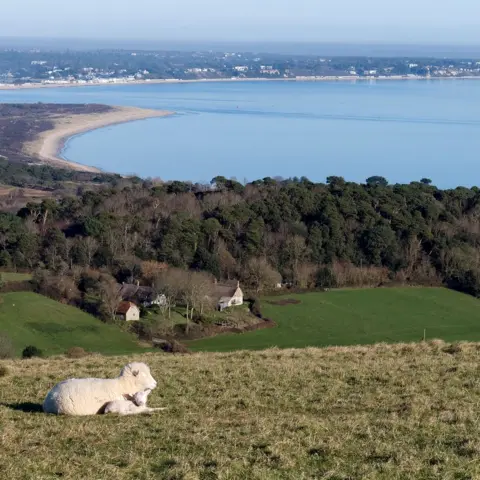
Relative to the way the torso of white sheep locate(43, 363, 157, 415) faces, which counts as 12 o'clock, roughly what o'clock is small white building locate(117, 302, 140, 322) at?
The small white building is roughly at 9 o'clock from the white sheep.

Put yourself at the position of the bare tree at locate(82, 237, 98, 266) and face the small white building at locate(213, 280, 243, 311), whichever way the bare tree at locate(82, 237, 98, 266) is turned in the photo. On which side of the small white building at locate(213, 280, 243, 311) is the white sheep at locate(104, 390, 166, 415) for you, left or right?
right

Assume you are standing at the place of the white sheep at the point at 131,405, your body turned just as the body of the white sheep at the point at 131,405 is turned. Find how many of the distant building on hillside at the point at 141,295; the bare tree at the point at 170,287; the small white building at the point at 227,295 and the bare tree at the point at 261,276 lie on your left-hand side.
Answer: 4

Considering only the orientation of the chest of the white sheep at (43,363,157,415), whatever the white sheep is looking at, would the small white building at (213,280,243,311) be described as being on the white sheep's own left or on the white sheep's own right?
on the white sheep's own left

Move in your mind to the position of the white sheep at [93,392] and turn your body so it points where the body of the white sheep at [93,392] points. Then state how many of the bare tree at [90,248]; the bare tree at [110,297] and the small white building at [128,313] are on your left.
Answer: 3

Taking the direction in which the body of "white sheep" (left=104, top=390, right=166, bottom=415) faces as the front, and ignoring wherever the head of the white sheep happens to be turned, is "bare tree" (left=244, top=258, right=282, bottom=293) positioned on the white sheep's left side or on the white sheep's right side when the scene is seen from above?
on the white sheep's left side

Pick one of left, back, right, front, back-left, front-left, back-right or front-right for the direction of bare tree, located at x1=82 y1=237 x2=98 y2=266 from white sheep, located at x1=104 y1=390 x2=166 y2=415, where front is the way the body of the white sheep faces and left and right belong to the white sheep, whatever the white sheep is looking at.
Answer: left

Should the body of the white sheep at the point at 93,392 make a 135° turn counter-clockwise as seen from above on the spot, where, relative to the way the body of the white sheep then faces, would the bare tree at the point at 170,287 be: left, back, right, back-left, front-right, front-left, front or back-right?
front-right

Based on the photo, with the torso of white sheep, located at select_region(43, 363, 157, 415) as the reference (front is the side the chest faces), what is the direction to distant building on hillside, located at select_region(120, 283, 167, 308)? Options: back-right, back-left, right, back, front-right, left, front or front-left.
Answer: left

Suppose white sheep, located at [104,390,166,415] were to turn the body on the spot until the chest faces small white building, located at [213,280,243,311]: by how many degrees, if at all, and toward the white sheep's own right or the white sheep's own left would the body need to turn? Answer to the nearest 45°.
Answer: approximately 90° to the white sheep's own left

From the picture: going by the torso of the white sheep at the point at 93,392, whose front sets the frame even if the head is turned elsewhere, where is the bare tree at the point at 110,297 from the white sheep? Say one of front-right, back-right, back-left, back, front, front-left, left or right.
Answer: left

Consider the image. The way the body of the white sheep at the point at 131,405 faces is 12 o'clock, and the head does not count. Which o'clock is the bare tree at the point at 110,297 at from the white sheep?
The bare tree is roughly at 9 o'clock from the white sheep.

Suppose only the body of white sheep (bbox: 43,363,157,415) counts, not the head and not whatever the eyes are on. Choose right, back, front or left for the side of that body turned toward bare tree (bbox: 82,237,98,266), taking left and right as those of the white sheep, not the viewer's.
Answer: left

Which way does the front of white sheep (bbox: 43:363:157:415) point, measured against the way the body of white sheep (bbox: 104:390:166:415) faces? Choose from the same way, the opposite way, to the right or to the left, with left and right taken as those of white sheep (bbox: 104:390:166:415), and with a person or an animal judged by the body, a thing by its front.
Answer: the same way

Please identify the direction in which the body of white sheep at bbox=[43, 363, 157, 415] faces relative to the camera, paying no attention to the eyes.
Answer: to the viewer's right

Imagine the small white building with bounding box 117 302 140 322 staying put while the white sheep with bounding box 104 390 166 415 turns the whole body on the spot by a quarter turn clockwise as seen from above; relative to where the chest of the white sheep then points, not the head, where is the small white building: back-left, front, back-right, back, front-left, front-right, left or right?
back

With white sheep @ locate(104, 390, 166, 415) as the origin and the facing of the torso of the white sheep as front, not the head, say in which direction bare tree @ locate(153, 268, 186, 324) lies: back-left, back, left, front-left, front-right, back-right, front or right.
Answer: left

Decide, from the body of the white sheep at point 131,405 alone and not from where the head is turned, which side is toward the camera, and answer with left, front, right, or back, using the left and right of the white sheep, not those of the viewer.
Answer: right
